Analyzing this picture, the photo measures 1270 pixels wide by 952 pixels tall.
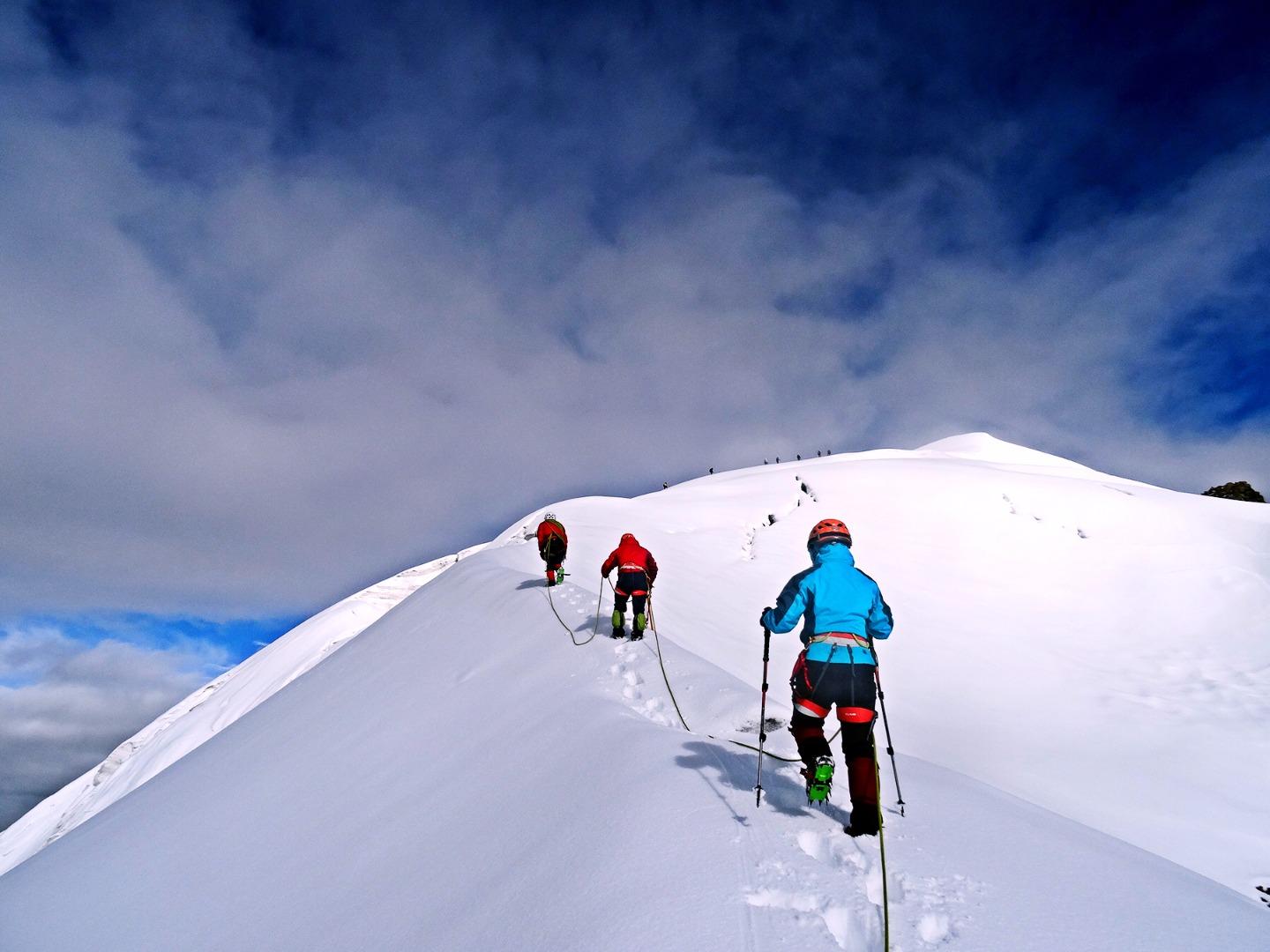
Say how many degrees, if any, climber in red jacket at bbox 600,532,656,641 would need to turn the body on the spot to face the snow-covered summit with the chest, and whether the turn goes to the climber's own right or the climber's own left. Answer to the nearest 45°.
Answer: approximately 45° to the climber's own right

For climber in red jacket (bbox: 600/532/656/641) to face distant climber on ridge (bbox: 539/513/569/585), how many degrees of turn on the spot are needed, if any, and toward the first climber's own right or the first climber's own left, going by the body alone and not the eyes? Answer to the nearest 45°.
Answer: approximately 45° to the first climber's own left

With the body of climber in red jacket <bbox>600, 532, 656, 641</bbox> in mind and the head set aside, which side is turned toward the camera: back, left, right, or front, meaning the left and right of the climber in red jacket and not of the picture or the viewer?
back

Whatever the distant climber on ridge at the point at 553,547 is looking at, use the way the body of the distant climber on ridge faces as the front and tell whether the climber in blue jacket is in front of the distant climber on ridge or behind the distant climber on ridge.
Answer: behind

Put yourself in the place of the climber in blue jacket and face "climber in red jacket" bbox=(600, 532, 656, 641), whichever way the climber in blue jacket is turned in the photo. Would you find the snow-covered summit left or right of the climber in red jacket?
right

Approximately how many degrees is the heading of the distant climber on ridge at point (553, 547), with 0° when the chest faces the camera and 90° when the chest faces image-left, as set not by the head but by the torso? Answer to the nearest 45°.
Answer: approximately 180°

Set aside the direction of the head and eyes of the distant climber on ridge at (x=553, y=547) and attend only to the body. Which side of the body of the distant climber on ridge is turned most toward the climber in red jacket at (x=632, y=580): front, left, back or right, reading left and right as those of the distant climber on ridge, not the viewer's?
back

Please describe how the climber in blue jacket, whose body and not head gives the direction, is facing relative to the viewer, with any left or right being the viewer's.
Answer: facing away from the viewer

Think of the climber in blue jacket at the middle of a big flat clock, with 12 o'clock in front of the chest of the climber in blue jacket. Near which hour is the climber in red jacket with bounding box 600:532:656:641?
The climber in red jacket is roughly at 11 o'clock from the climber in blue jacket.

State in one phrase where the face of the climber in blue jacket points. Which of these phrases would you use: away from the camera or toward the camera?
away from the camera

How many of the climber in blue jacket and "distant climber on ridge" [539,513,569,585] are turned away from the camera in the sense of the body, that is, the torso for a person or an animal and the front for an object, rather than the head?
2
